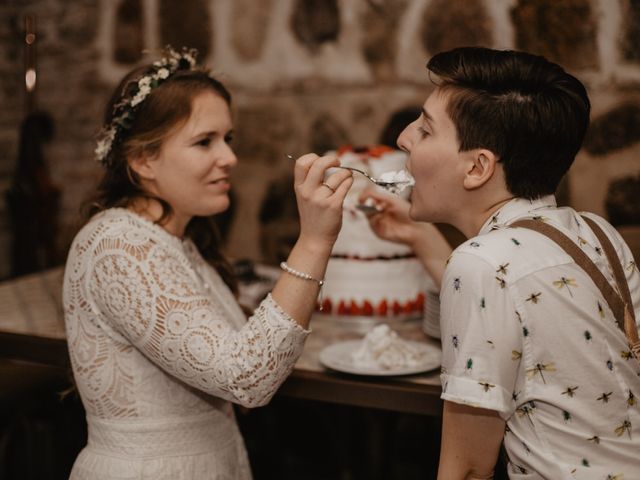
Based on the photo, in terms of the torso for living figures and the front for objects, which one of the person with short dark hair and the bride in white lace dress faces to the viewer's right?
the bride in white lace dress

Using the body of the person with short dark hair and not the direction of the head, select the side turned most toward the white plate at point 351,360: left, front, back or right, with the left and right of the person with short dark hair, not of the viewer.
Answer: front

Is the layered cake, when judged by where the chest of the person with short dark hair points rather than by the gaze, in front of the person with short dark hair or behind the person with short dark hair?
in front

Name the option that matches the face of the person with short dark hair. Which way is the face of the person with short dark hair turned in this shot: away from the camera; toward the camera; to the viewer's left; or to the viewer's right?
to the viewer's left

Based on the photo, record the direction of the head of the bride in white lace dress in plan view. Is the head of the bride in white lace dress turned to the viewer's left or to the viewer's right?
to the viewer's right

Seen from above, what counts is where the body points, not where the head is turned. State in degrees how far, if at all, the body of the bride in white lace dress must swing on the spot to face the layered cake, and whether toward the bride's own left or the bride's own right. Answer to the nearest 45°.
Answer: approximately 45° to the bride's own left

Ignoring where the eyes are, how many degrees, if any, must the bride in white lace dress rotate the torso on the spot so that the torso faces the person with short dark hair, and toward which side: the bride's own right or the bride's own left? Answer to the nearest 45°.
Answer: approximately 45° to the bride's own right

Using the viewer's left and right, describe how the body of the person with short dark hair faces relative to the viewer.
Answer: facing away from the viewer and to the left of the viewer

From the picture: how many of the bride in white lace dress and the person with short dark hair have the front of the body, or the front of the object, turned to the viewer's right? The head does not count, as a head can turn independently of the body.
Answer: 1

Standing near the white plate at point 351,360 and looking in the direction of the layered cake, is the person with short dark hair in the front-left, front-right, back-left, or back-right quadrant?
back-right

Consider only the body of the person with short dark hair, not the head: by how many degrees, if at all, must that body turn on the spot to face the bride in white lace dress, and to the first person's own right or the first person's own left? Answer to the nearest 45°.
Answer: approximately 45° to the first person's own left

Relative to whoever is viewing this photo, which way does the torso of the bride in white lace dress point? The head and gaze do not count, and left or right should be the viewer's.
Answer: facing to the right of the viewer
